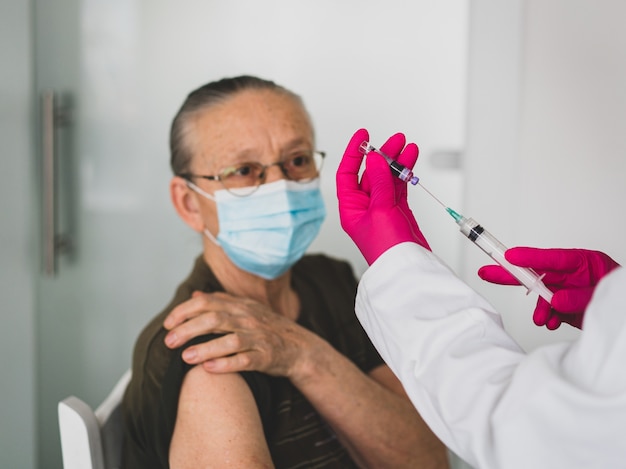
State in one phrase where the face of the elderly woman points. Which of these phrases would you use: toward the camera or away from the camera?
toward the camera

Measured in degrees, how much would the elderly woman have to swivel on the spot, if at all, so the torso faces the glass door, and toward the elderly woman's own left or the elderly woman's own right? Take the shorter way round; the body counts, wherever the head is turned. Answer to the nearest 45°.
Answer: approximately 135° to the elderly woman's own left

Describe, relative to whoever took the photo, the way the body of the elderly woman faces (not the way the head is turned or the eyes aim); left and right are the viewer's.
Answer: facing the viewer and to the right of the viewer
